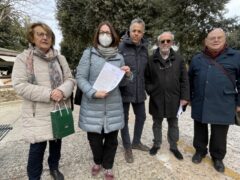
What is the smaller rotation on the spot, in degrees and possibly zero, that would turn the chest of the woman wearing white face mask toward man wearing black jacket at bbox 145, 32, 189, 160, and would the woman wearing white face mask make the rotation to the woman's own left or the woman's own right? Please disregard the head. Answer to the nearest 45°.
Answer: approximately 135° to the woman's own left

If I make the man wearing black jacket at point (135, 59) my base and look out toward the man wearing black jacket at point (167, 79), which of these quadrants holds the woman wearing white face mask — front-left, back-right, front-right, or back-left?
back-right

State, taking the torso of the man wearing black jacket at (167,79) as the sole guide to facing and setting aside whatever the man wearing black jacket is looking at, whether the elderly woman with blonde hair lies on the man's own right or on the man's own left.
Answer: on the man's own right

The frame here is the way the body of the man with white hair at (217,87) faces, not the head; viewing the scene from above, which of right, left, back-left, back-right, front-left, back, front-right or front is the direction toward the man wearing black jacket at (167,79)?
right

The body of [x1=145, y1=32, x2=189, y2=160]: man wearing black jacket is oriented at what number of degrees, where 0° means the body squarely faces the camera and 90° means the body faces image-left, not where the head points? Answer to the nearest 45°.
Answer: approximately 0°

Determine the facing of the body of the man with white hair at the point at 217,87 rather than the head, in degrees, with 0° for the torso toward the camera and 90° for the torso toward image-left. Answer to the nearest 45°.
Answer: approximately 0°

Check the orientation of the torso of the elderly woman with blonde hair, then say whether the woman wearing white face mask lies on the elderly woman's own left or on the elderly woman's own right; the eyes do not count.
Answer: on the elderly woman's own left

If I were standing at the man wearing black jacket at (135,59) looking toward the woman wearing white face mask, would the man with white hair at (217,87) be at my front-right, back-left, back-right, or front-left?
back-left

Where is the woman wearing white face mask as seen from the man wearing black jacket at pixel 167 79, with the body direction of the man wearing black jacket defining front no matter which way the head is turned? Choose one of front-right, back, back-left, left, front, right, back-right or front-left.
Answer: front-right
